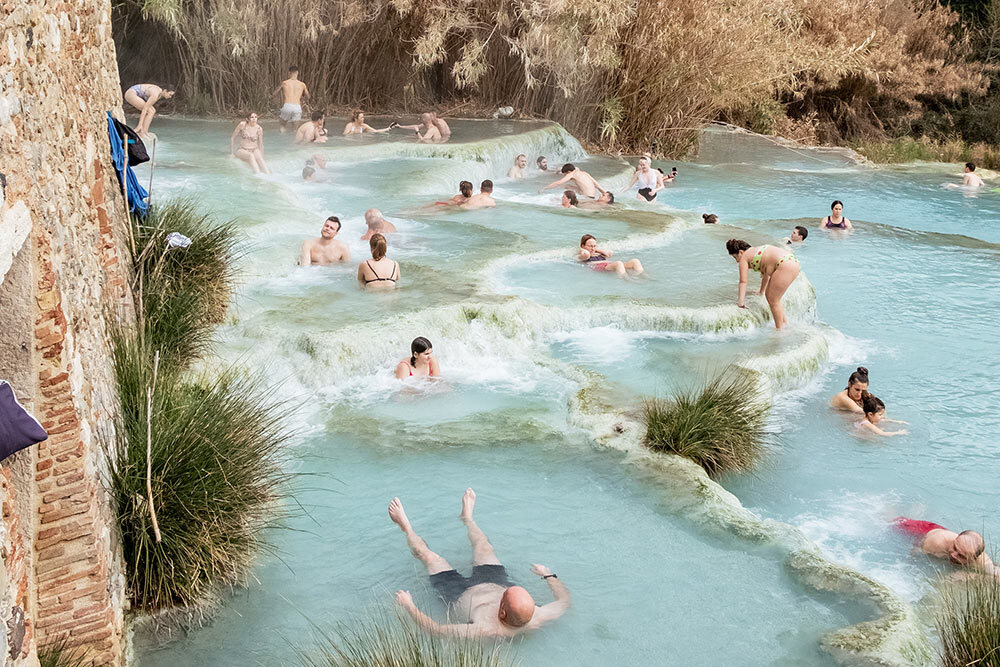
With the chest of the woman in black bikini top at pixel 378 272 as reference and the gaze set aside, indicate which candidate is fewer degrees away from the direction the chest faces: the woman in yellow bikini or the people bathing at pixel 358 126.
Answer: the people bathing

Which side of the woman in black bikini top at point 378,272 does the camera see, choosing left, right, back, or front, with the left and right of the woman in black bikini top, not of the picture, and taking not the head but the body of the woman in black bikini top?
back

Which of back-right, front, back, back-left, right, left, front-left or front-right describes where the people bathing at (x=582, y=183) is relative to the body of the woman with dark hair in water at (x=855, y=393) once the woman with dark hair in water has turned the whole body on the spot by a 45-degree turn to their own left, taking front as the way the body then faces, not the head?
back-left

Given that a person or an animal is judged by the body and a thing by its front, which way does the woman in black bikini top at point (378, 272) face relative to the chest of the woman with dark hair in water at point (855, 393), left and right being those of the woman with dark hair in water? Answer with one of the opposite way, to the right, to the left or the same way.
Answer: the opposite way

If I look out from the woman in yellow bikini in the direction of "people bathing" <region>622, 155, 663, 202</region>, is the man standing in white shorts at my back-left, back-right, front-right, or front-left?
front-left

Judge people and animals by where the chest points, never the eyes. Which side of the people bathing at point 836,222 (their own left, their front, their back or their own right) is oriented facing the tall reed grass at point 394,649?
front

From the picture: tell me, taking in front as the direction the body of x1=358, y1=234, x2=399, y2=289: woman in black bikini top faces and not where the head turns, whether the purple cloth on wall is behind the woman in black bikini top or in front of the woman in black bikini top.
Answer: behind

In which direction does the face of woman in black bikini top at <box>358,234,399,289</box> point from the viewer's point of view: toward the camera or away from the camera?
away from the camera

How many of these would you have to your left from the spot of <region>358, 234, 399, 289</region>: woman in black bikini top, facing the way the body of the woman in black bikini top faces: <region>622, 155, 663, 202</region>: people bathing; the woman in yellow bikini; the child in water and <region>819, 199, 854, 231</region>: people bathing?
0

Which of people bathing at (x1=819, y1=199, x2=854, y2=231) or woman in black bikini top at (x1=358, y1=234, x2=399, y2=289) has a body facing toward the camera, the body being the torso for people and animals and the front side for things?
the people bathing

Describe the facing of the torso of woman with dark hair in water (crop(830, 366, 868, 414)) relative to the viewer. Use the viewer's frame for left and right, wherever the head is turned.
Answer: facing the viewer and to the right of the viewer

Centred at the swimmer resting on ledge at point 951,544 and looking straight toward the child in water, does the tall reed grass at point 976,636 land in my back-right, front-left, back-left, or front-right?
back-left

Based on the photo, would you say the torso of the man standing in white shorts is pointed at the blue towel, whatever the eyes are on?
no

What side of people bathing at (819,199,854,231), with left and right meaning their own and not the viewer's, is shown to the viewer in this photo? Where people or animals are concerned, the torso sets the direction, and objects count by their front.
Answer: front
